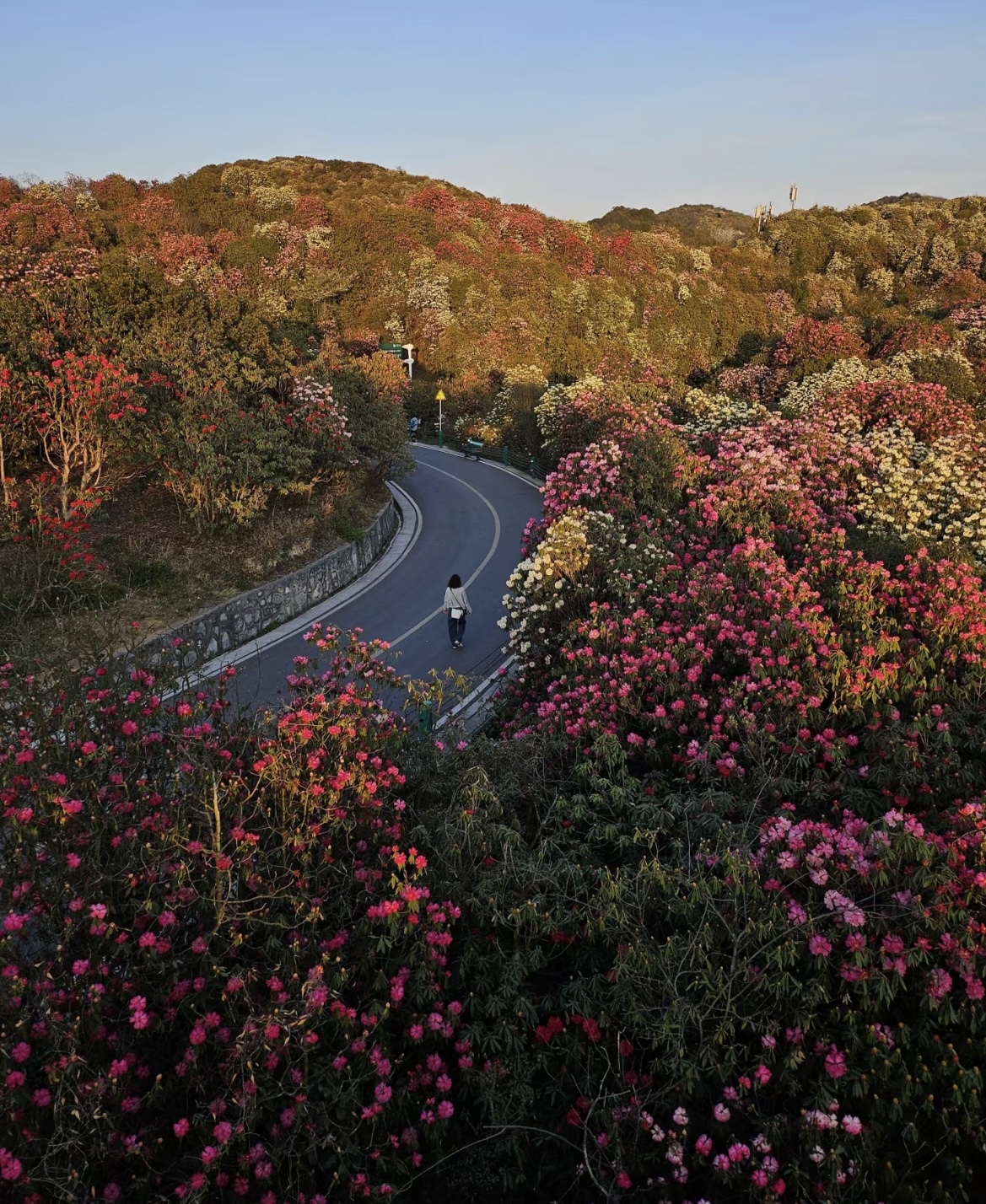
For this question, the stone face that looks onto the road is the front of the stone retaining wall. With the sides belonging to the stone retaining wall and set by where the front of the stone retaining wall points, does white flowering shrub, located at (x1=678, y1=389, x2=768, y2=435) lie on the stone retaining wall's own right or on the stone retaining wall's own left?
on the stone retaining wall's own left

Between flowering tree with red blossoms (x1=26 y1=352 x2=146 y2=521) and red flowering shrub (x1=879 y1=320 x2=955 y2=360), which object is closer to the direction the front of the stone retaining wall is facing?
the red flowering shrub

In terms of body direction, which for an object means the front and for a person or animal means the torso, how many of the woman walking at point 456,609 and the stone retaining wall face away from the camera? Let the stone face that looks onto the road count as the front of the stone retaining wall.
1

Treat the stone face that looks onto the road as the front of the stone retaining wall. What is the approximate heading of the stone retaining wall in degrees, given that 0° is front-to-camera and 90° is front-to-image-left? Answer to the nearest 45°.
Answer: approximately 315°

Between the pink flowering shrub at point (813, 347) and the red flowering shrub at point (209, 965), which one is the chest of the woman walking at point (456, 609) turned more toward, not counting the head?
the pink flowering shrub

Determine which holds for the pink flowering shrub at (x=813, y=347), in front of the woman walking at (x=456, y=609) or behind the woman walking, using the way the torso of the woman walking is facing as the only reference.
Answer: in front

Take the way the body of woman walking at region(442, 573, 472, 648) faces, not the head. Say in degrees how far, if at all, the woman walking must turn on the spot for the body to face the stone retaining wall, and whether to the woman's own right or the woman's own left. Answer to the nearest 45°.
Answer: approximately 90° to the woman's own left

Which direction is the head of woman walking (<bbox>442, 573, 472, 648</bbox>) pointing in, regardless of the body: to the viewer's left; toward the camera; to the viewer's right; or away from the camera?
away from the camera

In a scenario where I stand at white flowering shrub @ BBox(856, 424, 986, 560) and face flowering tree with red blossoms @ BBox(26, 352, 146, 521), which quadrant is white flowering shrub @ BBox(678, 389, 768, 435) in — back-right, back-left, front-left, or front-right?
front-right

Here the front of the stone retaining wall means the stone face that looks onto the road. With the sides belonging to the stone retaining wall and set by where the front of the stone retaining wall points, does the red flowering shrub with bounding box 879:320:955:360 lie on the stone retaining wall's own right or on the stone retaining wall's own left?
on the stone retaining wall's own left

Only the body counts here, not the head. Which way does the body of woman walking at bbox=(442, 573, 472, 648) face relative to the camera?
away from the camera
